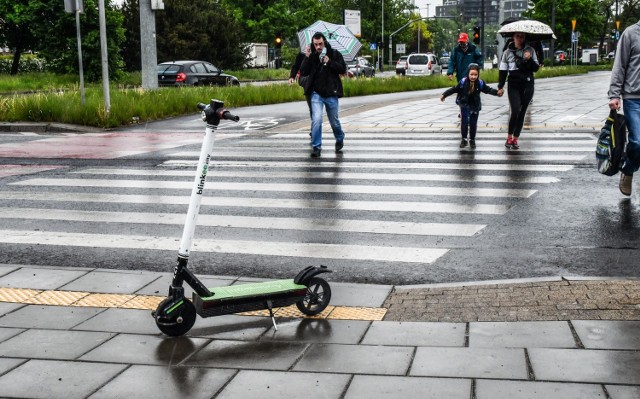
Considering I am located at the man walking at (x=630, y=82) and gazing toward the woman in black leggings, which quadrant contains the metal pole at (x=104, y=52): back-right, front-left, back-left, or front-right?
front-left

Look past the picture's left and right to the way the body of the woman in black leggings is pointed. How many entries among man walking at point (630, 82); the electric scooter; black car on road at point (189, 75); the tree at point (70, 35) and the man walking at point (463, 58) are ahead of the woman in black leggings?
2

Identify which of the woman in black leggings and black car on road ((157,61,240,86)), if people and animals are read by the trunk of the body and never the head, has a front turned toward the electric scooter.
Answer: the woman in black leggings

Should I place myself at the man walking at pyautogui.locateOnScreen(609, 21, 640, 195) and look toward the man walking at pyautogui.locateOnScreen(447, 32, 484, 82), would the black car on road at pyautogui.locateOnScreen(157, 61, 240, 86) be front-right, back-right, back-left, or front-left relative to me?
front-left

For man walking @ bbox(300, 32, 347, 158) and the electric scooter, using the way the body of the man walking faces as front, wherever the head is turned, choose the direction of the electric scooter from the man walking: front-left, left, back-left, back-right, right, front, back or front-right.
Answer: front

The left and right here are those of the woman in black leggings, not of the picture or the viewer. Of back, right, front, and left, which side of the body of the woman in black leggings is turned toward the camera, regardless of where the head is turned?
front

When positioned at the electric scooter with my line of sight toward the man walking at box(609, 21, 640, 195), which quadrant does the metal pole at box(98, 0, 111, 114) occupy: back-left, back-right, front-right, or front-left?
front-left

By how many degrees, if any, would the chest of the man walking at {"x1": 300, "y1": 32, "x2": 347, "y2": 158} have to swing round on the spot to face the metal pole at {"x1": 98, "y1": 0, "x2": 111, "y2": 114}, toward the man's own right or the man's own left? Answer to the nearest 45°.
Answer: approximately 135° to the man's own right

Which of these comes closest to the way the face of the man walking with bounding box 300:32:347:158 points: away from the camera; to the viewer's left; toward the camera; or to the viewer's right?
toward the camera

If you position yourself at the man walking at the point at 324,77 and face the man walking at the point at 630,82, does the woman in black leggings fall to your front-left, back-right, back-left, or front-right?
front-left
